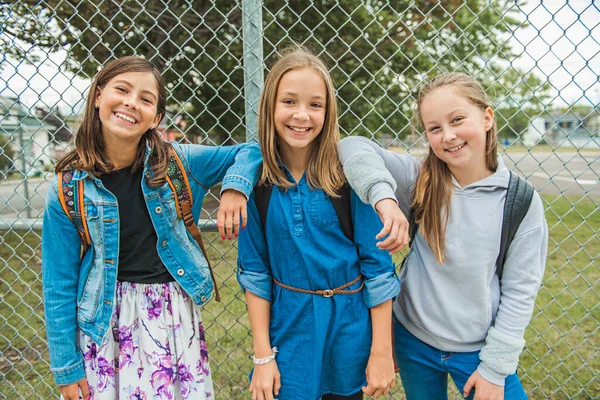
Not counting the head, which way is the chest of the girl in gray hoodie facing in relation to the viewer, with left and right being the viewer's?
facing the viewer

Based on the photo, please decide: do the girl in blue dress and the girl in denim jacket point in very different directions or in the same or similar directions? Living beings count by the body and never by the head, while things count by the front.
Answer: same or similar directions

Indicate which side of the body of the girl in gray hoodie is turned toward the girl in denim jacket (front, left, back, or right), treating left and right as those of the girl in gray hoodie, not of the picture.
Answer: right

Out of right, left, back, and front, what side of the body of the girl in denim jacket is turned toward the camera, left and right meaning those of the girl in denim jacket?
front

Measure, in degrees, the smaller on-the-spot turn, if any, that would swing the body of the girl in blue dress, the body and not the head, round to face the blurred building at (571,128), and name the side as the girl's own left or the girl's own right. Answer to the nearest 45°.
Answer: approximately 135° to the girl's own left

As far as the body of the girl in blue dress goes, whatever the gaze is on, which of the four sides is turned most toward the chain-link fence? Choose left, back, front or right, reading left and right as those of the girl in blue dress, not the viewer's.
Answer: back

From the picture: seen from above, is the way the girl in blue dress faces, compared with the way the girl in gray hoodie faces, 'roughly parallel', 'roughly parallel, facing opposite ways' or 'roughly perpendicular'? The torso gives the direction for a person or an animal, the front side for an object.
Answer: roughly parallel

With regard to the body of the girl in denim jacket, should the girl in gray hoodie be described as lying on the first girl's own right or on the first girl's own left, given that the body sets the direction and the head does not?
on the first girl's own left

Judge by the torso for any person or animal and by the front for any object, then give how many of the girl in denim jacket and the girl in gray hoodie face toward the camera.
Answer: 2

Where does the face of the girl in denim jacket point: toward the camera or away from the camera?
toward the camera
